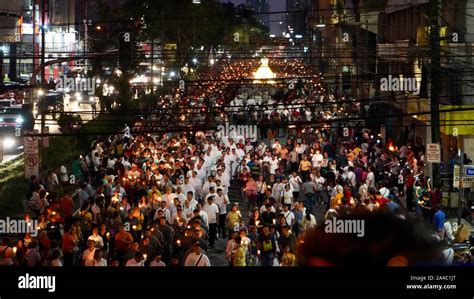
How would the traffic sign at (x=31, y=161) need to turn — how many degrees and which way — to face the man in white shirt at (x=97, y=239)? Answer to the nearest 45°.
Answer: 0° — it already faces them

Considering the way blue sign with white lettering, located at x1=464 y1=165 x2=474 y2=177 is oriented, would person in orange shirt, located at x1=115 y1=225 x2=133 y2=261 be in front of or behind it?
in front

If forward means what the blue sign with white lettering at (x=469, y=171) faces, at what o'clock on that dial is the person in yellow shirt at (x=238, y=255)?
The person in yellow shirt is roughly at 1 o'clock from the blue sign with white lettering.

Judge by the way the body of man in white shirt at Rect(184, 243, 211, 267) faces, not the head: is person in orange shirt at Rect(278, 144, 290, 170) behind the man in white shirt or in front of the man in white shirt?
behind

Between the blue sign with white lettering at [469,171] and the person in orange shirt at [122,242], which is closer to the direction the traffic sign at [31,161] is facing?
the person in orange shirt

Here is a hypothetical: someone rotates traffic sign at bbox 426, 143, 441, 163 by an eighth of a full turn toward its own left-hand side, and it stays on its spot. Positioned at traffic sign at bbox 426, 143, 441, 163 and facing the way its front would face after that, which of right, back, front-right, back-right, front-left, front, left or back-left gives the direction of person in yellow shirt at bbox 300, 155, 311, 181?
back

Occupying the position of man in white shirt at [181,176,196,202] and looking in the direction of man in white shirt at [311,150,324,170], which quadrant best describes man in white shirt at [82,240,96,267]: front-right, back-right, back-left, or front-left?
back-right

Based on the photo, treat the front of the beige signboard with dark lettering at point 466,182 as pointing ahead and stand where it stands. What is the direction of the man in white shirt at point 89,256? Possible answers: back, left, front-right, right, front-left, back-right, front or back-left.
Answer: front-right

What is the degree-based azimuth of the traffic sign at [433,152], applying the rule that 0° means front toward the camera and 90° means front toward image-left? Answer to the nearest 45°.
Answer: approximately 0°

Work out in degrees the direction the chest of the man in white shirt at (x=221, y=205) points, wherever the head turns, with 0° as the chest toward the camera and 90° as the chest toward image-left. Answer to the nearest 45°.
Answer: approximately 0°

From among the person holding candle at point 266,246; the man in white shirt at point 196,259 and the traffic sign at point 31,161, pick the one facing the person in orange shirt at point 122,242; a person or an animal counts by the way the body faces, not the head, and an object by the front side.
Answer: the traffic sign

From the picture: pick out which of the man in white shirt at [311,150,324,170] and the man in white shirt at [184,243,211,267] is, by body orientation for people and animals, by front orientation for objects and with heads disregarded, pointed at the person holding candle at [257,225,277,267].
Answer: the man in white shirt at [311,150,324,170]
